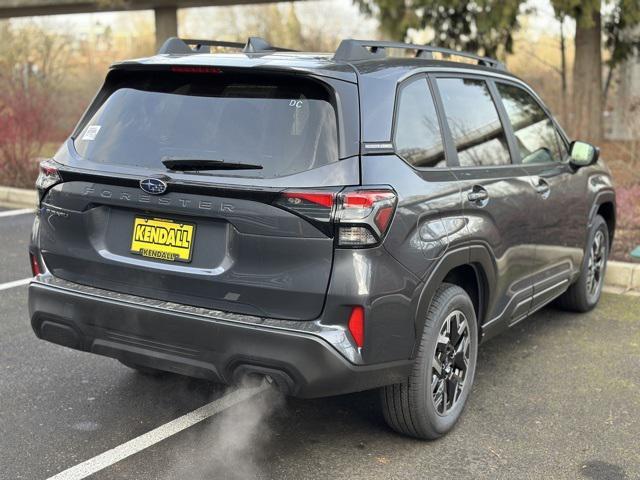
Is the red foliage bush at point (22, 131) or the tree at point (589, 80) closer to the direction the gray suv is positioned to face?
the tree

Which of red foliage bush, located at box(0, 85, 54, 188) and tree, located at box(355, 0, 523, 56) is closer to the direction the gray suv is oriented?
the tree

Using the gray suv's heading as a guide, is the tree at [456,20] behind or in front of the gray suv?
in front

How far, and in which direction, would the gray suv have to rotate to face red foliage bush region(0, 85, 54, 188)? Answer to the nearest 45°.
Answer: approximately 90° to its left

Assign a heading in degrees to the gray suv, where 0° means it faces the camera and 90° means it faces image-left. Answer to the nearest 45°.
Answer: approximately 225°

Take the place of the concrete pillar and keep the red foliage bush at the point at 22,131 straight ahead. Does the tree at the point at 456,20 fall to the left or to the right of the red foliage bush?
left

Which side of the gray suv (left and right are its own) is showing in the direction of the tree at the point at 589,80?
front

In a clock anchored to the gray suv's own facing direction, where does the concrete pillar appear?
The concrete pillar is roughly at 10 o'clock from the gray suv.
